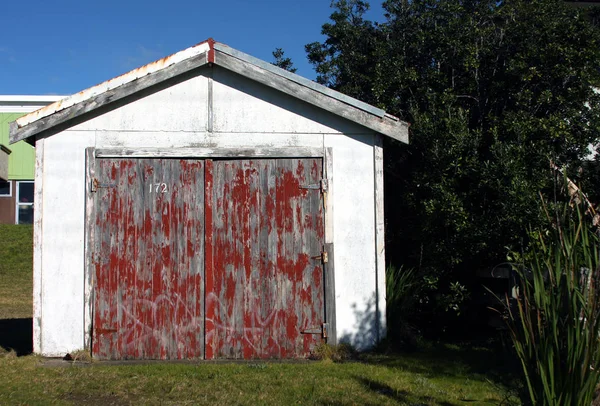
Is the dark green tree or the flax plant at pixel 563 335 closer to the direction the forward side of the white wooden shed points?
the flax plant

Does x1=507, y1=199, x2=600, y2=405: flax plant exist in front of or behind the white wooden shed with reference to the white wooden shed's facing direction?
in front

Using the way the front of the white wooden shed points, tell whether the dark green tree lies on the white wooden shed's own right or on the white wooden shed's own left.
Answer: on the white wooden shed's own left

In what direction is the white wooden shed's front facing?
toward the camera

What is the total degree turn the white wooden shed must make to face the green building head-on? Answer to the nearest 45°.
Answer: approximately 180°

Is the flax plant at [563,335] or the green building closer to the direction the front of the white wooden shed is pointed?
the flax plant
